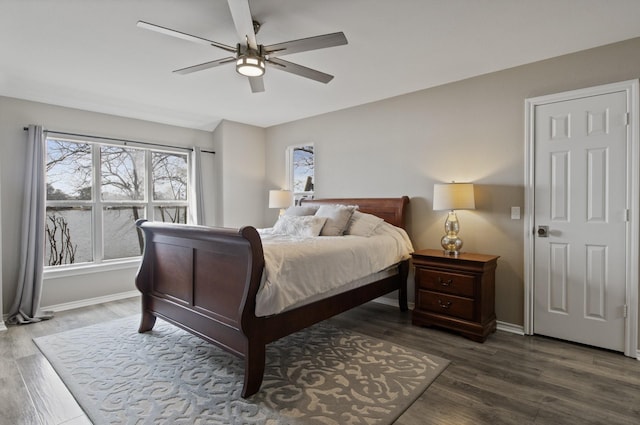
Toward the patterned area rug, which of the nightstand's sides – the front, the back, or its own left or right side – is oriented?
front

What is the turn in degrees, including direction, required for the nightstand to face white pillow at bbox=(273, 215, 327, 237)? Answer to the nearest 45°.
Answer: approximately 45° to its right

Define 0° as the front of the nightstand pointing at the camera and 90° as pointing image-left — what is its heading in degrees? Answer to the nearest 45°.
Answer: approximately 45°

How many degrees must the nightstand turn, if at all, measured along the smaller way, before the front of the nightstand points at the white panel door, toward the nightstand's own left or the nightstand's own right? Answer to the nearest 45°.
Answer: approximately 135° to the nightstand's own left

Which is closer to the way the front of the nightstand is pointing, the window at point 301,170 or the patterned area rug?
the patterned area rug

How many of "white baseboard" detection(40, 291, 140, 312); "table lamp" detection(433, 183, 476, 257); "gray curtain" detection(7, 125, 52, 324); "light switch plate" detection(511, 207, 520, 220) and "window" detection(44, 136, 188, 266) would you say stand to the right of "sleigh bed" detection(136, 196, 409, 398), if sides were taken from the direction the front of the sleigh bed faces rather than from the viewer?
3

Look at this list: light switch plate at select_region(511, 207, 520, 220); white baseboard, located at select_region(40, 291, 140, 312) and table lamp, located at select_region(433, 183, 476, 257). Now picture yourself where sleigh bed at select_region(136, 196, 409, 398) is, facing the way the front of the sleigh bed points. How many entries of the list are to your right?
1

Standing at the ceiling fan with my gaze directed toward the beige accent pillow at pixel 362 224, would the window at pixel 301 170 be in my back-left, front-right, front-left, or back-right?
front-left

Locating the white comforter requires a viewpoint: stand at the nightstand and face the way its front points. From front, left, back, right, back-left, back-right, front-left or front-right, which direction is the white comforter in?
front

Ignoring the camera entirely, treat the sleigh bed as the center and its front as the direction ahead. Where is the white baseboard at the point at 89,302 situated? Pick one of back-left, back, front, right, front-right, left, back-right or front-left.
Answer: right

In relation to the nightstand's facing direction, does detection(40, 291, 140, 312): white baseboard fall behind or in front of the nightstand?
in front

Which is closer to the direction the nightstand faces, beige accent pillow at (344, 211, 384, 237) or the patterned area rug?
the patterned area rug

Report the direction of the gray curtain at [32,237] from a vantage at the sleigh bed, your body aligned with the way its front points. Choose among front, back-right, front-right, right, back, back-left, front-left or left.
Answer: right

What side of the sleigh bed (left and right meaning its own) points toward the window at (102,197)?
right

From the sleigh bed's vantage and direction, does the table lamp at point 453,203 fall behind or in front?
behind

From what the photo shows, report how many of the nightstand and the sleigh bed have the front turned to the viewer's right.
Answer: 0
